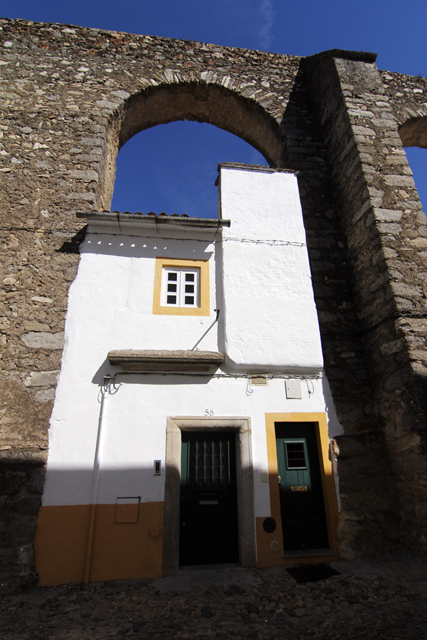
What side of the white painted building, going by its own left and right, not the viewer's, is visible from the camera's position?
front
